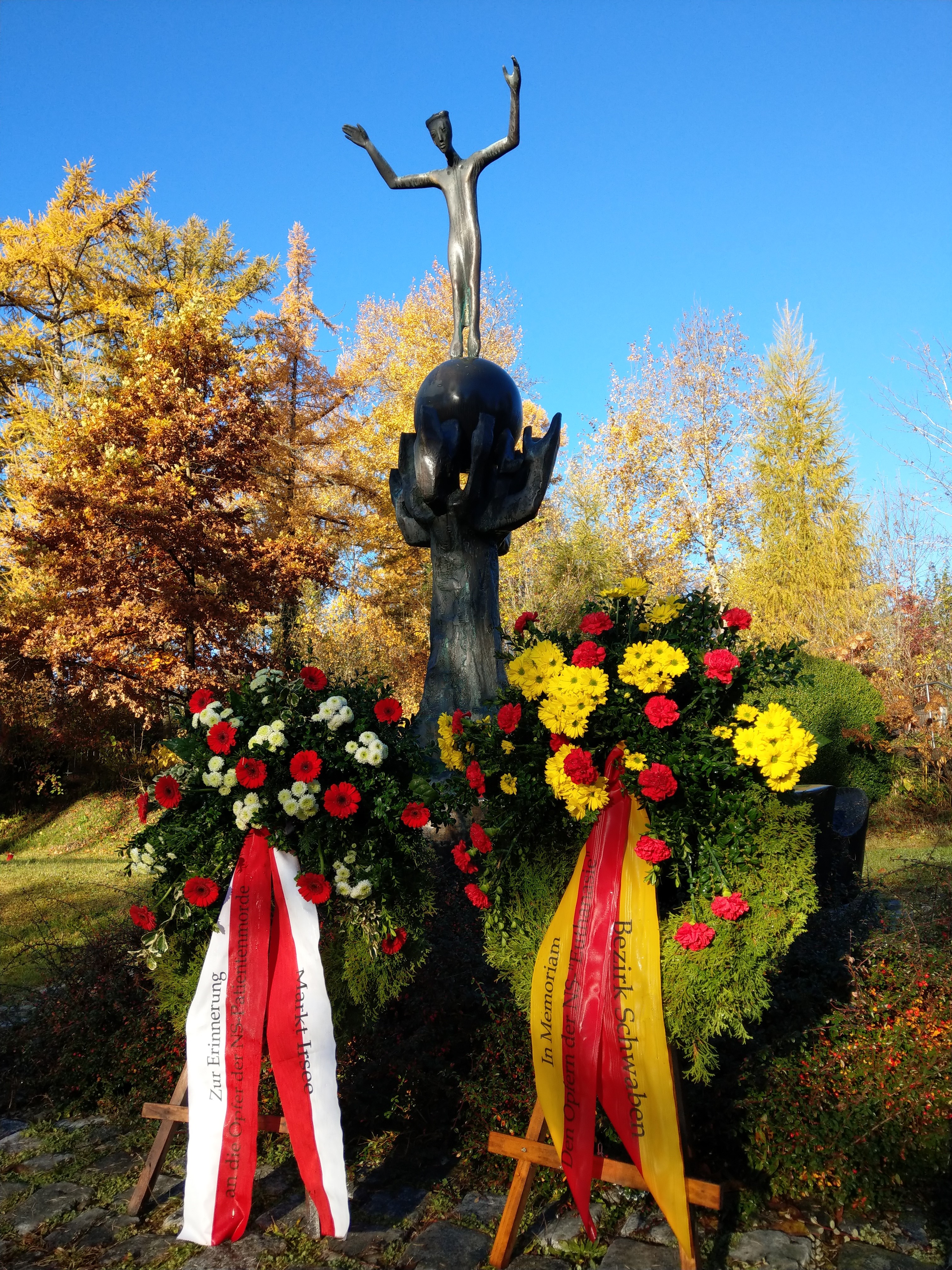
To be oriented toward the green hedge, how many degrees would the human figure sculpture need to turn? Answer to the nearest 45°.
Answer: approximately 135° to its left

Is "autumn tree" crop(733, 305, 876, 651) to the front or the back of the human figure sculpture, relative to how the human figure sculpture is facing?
to the back

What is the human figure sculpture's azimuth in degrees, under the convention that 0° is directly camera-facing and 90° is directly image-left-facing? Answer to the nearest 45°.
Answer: approximately 0°
